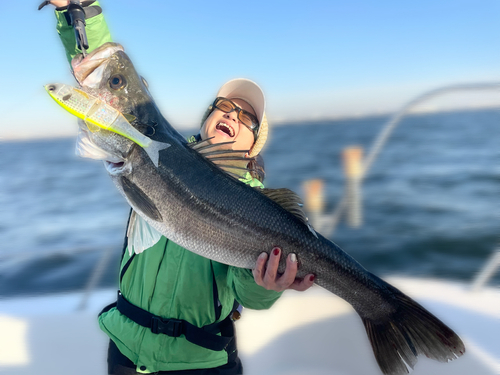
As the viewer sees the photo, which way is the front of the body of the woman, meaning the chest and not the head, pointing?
toward the camera

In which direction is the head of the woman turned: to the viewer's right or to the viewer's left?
to the viewer's left
